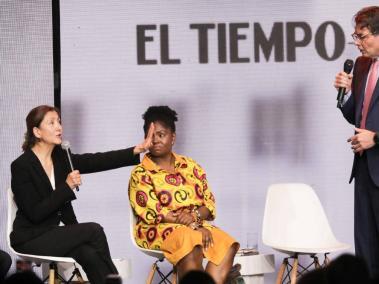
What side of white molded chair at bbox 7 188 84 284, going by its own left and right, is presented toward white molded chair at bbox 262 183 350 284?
front

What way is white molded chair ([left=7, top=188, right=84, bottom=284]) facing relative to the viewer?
to the viewer's right

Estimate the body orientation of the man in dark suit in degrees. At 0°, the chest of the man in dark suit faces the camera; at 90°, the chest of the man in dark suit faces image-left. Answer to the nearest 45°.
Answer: approximately 45°

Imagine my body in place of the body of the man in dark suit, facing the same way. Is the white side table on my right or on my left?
on my right

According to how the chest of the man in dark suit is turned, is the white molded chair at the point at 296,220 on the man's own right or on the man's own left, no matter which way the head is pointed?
on the man's own right

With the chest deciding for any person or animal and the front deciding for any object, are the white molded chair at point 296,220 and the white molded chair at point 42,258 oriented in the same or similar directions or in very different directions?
same or similar directions

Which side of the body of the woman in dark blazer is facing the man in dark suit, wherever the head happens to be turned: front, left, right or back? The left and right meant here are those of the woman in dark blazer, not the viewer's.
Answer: front
